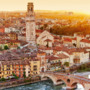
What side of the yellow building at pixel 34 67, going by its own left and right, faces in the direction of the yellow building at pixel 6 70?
right

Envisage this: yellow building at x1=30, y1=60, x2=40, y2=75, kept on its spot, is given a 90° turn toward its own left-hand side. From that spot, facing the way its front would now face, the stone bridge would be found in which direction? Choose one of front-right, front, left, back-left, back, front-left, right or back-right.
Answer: front-right

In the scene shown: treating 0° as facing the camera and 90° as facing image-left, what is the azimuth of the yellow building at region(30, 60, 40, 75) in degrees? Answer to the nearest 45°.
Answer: approximately 0°

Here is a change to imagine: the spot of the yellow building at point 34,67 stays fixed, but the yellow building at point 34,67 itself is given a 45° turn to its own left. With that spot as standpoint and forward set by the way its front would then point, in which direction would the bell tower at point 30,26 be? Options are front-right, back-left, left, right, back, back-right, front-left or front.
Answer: back-left
